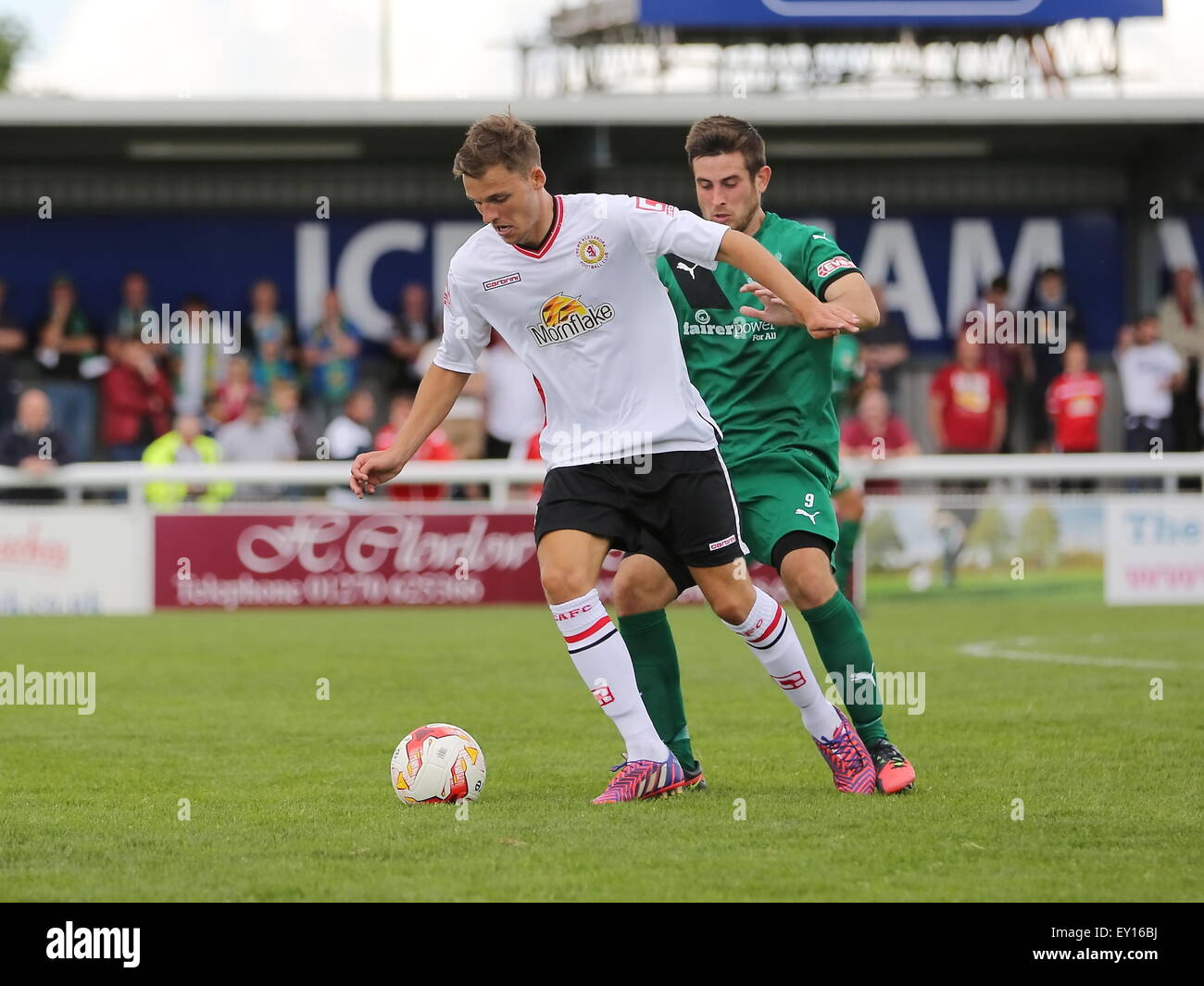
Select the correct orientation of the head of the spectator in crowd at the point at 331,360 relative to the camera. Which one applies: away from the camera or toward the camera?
toward the camera

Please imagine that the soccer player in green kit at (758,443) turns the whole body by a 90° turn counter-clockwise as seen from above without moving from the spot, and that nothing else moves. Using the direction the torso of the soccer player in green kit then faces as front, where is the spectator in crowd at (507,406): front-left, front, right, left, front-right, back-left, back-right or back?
back-left

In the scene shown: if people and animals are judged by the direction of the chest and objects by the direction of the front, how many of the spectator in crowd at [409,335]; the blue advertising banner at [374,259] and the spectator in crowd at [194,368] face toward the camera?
3

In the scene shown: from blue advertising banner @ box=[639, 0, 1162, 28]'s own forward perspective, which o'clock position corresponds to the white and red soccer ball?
The white and red soccer ball is roughly at 12 o'clock from the blue advertising banner.

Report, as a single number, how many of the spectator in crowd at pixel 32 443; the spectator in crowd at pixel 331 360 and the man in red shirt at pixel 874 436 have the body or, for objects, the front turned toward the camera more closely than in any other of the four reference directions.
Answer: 3

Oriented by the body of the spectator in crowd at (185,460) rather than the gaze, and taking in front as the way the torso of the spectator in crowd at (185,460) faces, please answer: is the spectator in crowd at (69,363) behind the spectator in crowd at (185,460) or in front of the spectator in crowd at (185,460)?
behind

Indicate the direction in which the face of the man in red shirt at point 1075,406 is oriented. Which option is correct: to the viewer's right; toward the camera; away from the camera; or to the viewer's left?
toward the camera

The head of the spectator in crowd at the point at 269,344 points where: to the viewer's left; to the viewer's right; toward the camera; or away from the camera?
toward the camera

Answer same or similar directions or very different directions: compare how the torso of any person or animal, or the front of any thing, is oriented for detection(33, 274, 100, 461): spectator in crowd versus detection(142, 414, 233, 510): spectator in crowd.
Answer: same or similar directions

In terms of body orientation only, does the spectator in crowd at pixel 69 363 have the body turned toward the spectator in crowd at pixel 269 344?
no

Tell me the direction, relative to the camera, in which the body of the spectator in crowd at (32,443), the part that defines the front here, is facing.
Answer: toward the camera

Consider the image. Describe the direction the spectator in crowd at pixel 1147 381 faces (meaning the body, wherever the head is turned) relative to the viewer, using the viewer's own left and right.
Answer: facing the viewer

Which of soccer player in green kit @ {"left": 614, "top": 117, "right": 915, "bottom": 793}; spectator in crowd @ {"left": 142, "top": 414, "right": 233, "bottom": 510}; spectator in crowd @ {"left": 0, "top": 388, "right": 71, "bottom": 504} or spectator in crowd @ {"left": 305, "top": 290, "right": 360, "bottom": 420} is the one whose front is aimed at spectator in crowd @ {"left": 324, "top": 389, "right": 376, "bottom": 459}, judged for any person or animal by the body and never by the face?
spectator in crowd @ {"left": 305, "top": 290, "right": 360, "bottom": 420}

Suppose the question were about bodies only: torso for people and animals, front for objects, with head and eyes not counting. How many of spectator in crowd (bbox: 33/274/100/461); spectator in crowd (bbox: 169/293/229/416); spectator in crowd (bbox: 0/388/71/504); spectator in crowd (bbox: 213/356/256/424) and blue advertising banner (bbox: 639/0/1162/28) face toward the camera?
5

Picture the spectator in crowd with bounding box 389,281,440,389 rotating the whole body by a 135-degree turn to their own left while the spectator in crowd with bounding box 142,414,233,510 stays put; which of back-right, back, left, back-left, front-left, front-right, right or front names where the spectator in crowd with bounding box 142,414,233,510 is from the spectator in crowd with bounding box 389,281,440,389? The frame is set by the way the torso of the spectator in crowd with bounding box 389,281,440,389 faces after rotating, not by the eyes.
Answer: back

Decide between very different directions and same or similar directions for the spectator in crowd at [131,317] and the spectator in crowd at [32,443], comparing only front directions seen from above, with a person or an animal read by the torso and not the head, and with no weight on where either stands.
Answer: same or similar directions

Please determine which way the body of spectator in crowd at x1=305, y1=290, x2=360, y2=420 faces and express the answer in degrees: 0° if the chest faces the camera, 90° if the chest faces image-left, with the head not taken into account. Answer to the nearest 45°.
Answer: approximately 0°

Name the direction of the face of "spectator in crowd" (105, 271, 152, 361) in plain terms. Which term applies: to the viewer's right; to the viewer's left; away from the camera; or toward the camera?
toward the camera

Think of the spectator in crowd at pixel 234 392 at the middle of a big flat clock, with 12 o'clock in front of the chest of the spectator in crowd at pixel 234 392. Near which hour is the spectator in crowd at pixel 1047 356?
the spectator in crowd at pixel 1047 356 is roughly at 9 o'clock from the spectator in crowd at pixel 234 392.

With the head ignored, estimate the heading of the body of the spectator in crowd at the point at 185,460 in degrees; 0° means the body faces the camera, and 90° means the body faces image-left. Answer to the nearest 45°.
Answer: approximately 0°
